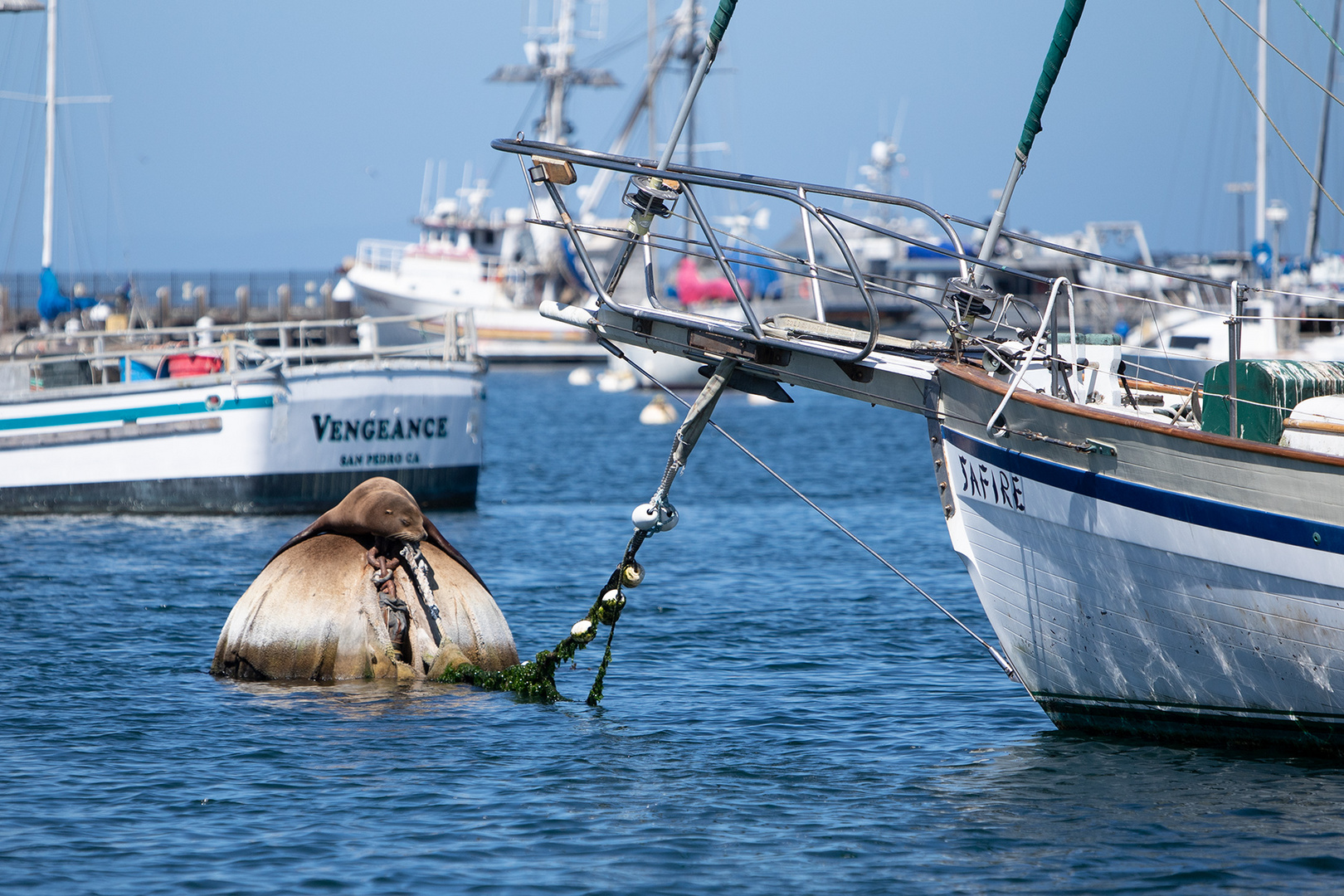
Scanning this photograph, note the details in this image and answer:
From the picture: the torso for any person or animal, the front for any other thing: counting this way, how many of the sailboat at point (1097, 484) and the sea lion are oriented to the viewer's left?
1

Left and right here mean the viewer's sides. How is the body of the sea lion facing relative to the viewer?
facing the viewer and to the right of the viewer

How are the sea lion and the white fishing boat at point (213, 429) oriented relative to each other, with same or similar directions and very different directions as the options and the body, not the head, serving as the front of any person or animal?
very different directions

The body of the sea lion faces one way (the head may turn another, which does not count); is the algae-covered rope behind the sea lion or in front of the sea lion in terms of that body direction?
in front

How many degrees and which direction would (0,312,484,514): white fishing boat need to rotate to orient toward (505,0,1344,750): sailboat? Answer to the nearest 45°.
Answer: approximately 135° to its left

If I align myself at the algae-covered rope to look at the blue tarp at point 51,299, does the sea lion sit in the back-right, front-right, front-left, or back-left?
front-left

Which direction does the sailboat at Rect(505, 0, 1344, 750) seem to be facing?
to the viewer's left

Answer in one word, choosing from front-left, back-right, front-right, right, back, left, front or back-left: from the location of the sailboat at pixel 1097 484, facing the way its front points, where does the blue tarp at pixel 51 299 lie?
front-right

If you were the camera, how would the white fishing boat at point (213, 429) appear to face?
facing away from the viewer and to the left of the viewer

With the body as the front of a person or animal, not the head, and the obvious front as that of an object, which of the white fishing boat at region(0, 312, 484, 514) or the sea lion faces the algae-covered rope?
the sea lion

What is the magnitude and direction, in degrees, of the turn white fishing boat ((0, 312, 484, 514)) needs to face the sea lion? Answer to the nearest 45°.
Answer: approximately 135° to its left

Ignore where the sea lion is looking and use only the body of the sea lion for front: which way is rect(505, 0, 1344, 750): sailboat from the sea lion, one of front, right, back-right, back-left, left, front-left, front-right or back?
front
